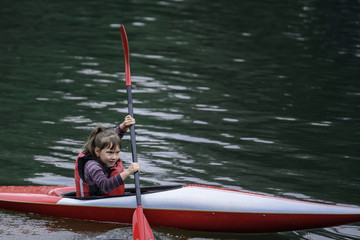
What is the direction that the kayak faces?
to the viewer's right
